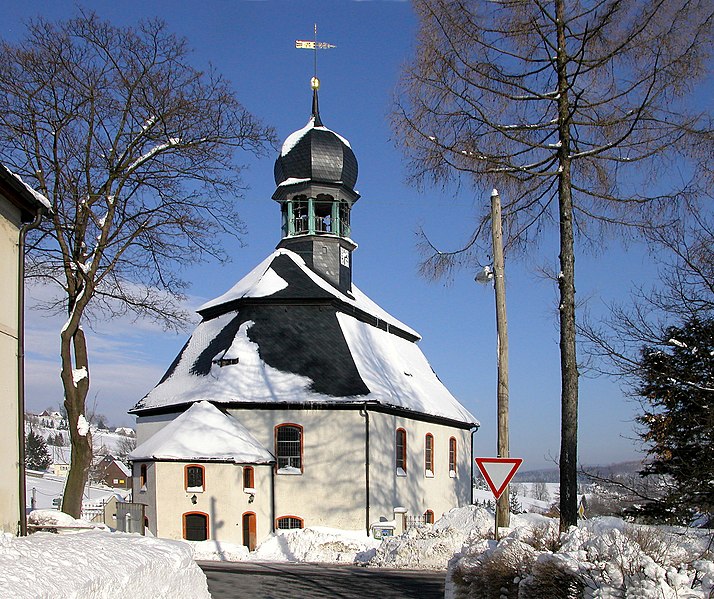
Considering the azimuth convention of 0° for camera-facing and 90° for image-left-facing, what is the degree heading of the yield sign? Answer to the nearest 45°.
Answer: approximately 0°

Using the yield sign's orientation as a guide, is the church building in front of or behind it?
behind

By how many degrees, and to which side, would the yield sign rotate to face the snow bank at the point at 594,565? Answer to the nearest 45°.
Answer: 0° — it already faces it

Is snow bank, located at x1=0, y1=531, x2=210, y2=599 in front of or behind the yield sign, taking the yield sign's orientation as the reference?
in front

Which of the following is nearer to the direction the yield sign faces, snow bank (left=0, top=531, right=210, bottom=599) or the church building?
the snow bank
